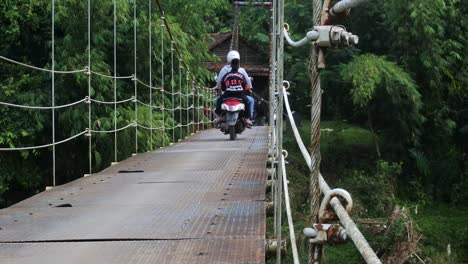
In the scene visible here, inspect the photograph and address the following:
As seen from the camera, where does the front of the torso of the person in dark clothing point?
away from the camera

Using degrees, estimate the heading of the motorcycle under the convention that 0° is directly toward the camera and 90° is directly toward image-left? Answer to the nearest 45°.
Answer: approximately 180°
